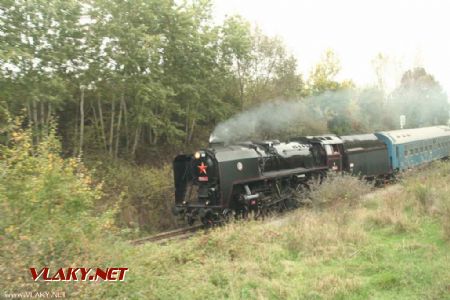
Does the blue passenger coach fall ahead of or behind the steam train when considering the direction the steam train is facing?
behind

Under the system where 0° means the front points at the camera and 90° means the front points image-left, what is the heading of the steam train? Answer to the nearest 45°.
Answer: approximately 45°

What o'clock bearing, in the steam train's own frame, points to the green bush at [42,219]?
The green bush is roughly at 11 o'clock from the steam train.

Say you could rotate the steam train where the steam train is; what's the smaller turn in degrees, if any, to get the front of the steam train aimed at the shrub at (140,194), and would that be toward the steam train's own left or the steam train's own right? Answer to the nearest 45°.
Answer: approximately 45° to the steam train's own right

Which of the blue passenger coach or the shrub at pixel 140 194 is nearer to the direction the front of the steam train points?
the shrub
